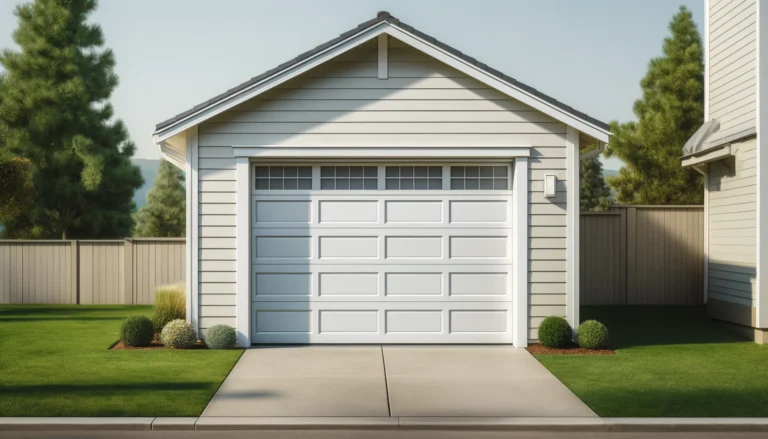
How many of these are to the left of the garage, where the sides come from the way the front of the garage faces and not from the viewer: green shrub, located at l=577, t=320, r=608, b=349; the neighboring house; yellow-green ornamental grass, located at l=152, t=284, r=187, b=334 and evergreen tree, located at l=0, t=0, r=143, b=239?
2

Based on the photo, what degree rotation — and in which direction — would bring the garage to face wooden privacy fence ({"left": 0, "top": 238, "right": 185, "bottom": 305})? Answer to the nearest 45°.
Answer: approximately 135° to its right

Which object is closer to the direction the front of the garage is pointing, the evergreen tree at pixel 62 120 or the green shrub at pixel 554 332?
the green shrub

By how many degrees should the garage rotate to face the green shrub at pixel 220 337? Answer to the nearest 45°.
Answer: approximately 90° to its right

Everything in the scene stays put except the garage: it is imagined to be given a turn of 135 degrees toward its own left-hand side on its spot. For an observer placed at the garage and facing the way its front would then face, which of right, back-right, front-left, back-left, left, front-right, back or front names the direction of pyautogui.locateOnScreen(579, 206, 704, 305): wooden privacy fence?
front

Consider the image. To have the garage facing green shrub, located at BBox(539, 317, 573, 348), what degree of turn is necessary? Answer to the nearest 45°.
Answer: approximately 90° to its left

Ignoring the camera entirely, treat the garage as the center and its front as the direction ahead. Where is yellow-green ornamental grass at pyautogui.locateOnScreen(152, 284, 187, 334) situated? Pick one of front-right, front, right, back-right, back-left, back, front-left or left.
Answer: right

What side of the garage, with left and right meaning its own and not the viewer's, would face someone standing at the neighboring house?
left

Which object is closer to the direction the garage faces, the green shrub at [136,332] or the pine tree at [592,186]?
the green shrub

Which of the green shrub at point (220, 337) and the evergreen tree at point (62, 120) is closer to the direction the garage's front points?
the green shrub

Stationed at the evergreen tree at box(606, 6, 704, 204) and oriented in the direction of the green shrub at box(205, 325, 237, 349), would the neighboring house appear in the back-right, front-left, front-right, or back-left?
front-left

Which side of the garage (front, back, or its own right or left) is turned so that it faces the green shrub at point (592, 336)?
left

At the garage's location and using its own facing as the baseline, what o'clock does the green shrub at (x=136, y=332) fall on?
The green shrub is roughly at 3 o'clock from the garage.

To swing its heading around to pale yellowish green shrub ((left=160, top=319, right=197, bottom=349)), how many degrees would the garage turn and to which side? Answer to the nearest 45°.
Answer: approximately 90° to its right

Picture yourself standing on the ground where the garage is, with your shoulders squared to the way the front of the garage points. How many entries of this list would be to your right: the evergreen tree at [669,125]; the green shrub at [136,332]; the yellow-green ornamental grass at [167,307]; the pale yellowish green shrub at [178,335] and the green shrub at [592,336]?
3

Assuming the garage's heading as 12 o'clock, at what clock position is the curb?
The curb is roughly at 12 o'clock from the garage.

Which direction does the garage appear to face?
toward the camera
